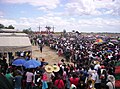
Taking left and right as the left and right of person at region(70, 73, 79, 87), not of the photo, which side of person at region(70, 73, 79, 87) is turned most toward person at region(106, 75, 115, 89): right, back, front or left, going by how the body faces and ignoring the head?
right

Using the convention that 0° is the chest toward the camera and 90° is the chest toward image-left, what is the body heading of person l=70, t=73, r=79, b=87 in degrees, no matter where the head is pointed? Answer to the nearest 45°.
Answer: approximately 180°
